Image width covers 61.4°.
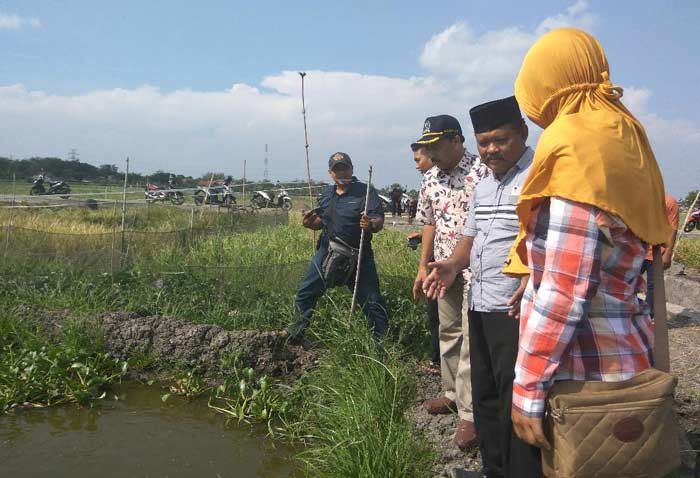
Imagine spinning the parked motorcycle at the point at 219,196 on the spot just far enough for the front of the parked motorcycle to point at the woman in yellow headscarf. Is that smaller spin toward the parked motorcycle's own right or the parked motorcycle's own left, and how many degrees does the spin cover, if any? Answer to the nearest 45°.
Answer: approximately 90° to the parked motorcycle's own right

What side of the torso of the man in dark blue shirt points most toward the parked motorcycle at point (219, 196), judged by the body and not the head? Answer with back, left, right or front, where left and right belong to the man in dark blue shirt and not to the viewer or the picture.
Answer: back

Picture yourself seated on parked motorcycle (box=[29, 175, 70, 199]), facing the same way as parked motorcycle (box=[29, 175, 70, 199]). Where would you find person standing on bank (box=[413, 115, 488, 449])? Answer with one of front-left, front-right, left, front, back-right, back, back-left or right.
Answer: left

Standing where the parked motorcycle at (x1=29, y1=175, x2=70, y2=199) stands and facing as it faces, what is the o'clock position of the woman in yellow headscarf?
The woman in yellow headscarf is roughly at 9 o'clock from the parked motorcycle.

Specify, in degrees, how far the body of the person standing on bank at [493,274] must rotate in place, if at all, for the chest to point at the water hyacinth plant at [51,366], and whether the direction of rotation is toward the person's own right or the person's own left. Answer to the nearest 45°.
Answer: approximately 45° to the person's own right

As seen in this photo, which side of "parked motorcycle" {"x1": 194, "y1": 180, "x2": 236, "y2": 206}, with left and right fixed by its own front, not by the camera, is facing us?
right

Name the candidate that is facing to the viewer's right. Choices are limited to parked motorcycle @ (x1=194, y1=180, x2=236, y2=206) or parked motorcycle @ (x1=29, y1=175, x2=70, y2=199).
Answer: parked motorcycle @ (x1=194, y1=180, x2=236, y2=206)

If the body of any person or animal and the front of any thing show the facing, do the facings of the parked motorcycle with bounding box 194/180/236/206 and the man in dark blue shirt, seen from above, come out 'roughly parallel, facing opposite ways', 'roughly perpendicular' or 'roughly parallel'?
roughly perpendicular

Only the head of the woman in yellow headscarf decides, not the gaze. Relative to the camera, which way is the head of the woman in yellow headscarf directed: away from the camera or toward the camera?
away from the camera

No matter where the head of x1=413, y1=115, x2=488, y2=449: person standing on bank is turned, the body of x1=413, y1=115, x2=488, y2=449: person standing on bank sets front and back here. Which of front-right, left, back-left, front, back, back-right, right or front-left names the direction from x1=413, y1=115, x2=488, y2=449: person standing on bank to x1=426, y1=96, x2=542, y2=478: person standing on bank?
front-left

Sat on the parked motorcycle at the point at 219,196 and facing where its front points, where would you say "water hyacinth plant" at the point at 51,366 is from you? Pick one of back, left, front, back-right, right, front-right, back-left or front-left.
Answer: right

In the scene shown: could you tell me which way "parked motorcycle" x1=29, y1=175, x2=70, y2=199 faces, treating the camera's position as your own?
facing to the left of the viewer

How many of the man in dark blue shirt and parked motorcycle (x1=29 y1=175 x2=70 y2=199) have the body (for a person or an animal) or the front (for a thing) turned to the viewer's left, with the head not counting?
1
